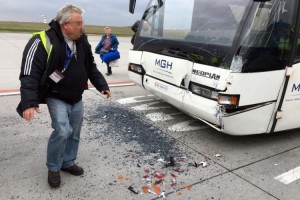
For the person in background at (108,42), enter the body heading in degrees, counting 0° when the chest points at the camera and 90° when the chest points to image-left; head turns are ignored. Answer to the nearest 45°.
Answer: approximately 0°

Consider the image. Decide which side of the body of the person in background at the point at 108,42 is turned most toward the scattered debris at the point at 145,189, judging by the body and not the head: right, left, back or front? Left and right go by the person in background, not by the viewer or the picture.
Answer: front

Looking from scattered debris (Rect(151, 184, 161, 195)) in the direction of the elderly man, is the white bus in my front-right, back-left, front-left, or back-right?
back-right

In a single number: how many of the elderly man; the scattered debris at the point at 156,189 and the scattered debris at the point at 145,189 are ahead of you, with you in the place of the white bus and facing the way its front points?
3

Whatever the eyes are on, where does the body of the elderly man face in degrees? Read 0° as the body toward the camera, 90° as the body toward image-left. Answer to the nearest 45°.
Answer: approximately 315°

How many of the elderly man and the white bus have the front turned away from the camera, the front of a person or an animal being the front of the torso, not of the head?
0

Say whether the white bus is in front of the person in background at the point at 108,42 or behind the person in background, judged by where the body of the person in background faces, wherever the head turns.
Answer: in front

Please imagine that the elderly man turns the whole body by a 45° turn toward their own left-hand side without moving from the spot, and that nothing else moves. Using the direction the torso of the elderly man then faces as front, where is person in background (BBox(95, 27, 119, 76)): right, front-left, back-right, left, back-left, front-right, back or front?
left

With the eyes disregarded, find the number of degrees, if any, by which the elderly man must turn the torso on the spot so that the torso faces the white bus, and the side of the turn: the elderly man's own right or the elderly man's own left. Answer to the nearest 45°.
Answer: approximately 45° to the elderly man's own left

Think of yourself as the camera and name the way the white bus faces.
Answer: facing the viewer and to the left of the viewer

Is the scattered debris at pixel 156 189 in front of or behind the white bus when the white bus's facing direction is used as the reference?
in front

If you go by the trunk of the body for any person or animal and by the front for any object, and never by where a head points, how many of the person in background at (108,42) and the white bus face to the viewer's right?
0

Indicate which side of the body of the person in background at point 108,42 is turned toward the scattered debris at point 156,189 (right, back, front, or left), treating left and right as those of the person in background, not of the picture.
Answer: front
